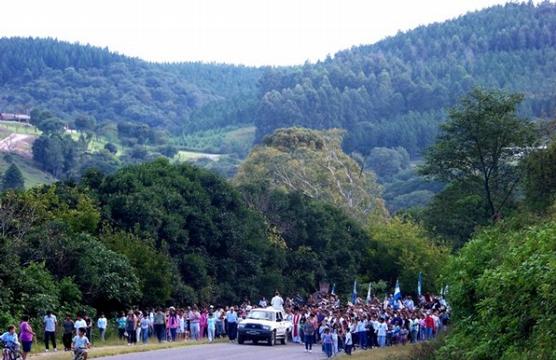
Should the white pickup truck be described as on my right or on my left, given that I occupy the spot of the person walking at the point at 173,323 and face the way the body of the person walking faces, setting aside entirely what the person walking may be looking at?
on my left

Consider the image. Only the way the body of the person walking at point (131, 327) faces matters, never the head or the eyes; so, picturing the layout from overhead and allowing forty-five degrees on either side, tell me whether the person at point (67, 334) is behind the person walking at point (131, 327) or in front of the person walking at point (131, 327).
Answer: in front

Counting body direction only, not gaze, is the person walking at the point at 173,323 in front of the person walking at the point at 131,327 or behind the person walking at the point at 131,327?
behind

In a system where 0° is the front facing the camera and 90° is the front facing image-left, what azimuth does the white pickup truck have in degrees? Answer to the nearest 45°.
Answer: approximately 45°

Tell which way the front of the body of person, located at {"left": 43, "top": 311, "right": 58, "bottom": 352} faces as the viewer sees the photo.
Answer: toward the camera

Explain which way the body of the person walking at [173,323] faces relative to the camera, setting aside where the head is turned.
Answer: toward the camera

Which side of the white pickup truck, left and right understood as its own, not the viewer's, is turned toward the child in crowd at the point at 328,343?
left

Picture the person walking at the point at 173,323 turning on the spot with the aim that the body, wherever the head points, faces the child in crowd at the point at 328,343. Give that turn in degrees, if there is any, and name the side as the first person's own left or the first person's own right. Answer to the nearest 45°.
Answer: approximately 45° to the first person's own left

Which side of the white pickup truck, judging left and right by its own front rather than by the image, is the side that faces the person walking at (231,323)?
right

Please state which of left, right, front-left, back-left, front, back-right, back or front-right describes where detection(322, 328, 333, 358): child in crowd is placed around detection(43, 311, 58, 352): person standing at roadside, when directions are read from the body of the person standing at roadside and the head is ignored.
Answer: left

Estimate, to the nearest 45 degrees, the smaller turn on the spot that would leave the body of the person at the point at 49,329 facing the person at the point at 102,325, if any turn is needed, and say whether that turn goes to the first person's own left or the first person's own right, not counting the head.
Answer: approximately 135° to the first person's own left
